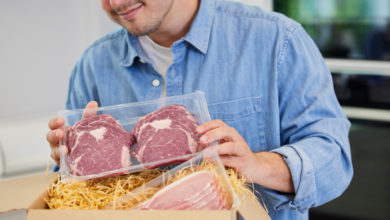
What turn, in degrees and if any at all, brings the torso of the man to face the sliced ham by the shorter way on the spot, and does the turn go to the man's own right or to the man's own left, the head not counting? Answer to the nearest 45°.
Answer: approximately 45° to the man's own left

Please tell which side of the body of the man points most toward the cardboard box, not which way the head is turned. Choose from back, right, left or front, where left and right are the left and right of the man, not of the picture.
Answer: front

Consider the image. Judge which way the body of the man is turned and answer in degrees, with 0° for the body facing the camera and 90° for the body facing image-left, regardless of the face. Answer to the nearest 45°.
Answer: approximately 45°
